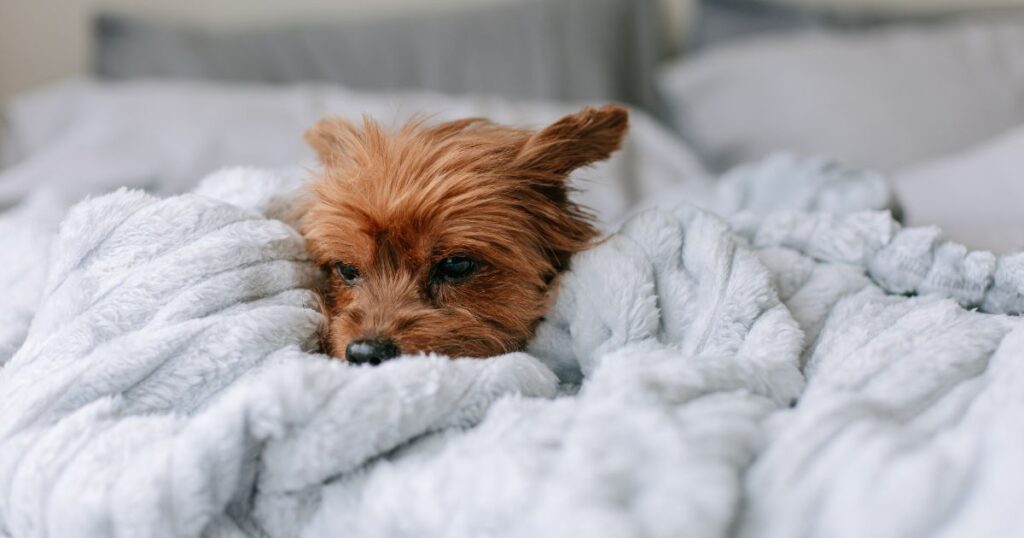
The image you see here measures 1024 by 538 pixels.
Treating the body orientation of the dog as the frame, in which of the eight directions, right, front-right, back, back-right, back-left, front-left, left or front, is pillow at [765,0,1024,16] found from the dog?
back

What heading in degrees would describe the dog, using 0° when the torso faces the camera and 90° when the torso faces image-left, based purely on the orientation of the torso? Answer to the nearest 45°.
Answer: approximately 45°

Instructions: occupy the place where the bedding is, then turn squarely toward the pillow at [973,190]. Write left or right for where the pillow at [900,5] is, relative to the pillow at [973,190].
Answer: left

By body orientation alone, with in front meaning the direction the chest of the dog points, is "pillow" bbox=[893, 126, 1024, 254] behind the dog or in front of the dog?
behind

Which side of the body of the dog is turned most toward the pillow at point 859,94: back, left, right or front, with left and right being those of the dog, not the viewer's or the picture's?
back

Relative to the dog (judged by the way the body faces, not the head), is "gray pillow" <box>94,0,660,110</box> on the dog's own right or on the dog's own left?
on the dog's own right
